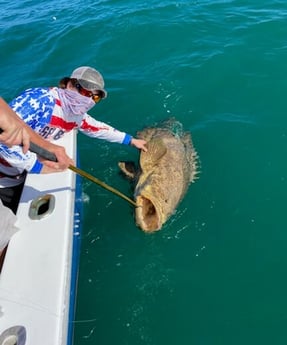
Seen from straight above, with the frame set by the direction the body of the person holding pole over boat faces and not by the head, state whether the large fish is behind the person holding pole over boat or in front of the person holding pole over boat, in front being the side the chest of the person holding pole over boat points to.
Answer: in front

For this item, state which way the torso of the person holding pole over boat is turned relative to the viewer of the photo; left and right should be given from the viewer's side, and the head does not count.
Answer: facing to the right of the viewer
